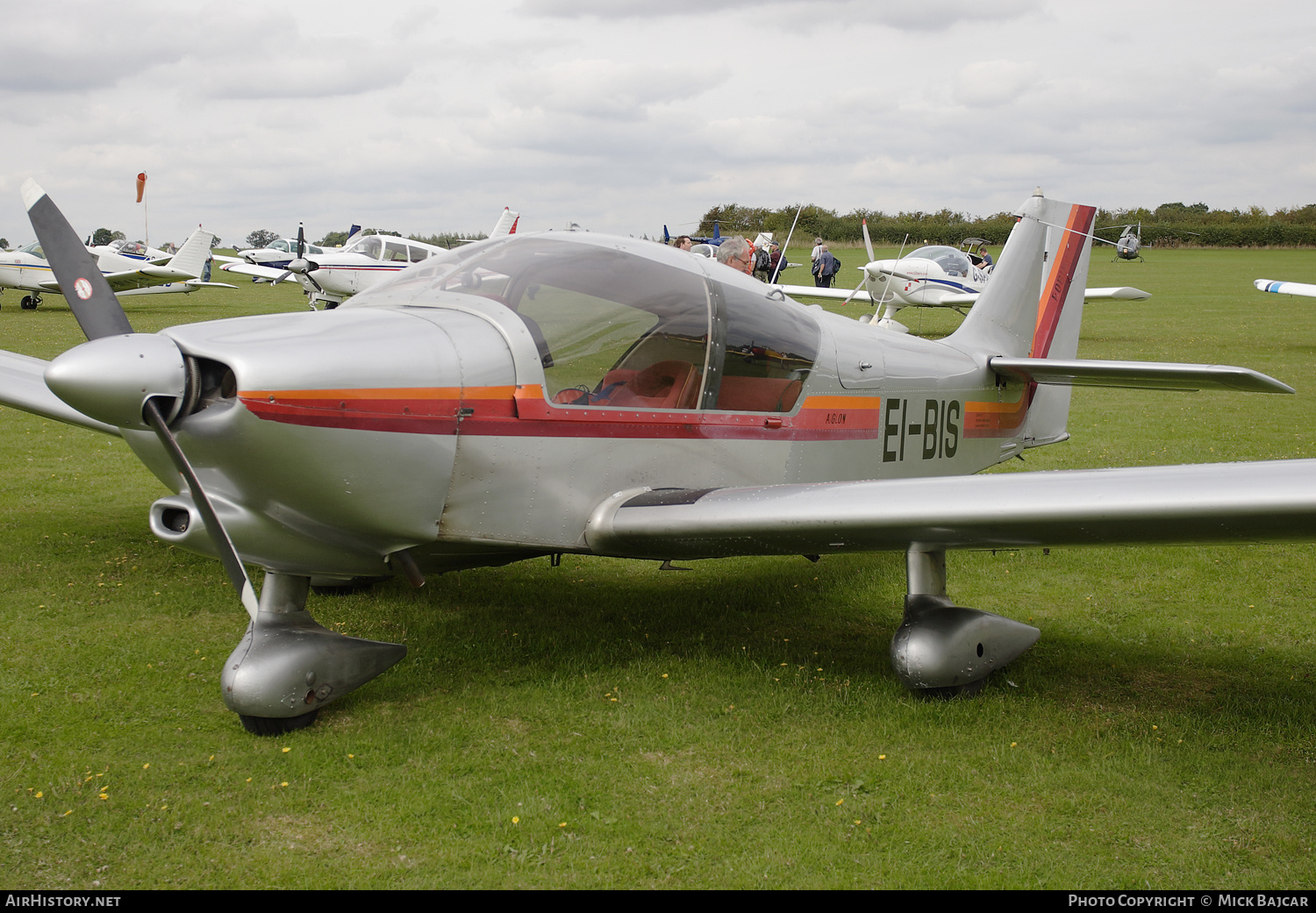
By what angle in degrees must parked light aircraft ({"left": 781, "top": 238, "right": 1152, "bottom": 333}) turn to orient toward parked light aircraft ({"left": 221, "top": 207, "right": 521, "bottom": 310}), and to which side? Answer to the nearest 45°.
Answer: approximately 45° to its right

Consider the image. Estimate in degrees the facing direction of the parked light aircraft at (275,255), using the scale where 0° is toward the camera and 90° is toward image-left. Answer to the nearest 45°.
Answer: approximately 45°

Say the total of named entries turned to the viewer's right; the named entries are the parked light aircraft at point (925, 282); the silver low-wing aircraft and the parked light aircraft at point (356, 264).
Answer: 0

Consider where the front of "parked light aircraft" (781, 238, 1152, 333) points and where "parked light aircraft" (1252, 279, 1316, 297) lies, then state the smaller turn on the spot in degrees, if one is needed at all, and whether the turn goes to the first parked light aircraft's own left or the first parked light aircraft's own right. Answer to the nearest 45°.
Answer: approximately 135° to the first parked light aircraft's own left

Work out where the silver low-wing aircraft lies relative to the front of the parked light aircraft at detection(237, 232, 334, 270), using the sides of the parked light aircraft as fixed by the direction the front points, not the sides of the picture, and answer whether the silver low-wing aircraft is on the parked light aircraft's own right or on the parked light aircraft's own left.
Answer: on the parked light aircraft's own left

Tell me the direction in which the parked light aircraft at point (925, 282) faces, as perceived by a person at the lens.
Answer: facing the viewer and to the left of the viewer

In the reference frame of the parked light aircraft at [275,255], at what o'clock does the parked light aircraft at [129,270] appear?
the parked light aircraft at [129,270] is roughly at 11 o'clock from the parked light aircraft at [275,255].

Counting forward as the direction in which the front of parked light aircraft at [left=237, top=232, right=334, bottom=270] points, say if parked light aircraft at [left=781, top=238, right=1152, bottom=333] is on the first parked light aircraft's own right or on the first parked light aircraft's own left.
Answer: on the first parked light aircraft's own left

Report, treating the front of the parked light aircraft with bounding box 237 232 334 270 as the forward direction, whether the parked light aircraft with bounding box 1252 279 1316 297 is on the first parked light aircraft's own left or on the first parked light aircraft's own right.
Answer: on the first parked light aircraft's own left

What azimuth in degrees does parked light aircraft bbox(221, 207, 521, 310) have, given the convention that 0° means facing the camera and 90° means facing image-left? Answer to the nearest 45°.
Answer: approximately 45°

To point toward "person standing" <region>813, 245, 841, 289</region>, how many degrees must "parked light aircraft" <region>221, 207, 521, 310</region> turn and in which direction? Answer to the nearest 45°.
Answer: approximately 135° to its left

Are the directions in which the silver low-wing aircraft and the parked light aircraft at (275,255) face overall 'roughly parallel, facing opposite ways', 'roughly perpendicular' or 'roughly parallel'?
roughly parallel

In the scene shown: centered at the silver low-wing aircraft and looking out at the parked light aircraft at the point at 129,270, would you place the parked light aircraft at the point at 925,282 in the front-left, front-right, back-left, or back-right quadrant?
front-right

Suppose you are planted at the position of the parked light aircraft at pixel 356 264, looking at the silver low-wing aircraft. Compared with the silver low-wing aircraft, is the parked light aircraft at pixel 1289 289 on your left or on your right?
left

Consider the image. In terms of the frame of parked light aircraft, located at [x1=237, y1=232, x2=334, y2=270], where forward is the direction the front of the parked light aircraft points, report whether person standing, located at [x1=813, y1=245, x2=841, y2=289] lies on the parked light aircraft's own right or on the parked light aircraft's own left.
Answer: on the parked light aircraft's own left

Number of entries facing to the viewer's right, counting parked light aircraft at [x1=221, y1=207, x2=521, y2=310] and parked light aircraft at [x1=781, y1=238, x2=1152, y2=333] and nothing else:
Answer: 0
